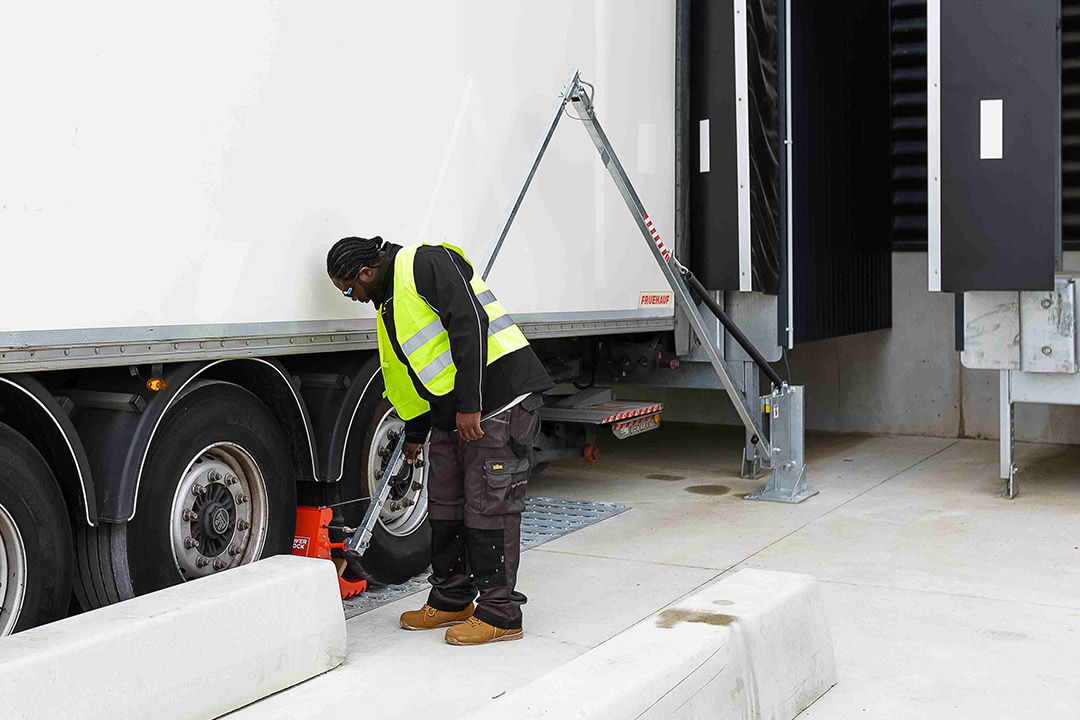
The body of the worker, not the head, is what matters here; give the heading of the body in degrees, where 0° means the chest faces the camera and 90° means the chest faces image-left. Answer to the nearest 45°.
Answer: approximately 45°

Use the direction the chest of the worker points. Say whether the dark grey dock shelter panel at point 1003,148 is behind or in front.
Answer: behind

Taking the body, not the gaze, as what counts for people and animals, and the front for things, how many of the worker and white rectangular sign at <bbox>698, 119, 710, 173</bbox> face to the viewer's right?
0

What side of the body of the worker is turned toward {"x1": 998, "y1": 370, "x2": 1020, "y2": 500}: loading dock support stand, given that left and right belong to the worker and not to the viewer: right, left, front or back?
back

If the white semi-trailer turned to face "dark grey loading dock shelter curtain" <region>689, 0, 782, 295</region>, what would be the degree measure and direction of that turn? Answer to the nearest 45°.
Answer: approximately 180°

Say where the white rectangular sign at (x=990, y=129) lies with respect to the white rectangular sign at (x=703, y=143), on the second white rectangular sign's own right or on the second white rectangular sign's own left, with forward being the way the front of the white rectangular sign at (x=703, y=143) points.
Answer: on the second white rectangular sign's own left

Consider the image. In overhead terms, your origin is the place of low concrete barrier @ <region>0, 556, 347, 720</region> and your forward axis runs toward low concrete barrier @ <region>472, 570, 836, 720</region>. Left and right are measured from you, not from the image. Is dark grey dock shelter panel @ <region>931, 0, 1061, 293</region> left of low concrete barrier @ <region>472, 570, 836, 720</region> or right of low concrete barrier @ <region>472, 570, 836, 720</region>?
left

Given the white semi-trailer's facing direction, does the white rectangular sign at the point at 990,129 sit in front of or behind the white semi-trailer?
behind

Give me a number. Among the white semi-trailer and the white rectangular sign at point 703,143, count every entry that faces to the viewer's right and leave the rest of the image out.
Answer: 0

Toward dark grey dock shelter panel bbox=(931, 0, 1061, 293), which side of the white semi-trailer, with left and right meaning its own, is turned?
back
